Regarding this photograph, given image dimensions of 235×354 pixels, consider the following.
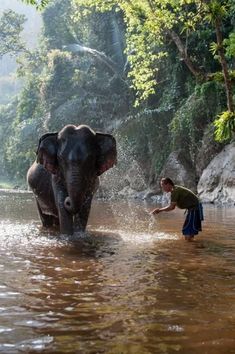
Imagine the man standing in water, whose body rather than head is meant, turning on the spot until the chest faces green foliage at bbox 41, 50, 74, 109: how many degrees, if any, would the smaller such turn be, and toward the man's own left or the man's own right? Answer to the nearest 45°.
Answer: approximately 90° to the man's own right

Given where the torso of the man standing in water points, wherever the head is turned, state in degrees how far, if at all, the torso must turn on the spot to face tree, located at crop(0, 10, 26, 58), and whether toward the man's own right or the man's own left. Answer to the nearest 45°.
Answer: approximately 90° to the man's own right

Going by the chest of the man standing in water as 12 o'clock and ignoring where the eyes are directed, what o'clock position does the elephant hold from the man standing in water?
The elephant is roughly at 12 o'clock from the man standing in water.

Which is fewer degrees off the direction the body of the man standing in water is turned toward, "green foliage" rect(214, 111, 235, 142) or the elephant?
the elephant

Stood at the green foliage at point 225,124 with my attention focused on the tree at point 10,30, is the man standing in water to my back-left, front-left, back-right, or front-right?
back-left

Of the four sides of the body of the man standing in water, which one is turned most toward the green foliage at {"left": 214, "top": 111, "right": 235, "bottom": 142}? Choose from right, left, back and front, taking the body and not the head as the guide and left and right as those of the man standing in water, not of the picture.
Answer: right

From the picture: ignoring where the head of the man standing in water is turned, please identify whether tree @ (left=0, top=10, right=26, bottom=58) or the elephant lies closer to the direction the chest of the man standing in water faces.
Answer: the elephant

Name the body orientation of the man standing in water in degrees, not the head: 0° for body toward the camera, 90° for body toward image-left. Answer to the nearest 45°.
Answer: approximately 90°

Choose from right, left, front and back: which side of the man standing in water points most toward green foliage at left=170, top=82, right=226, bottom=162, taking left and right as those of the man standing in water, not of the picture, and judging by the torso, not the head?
right
